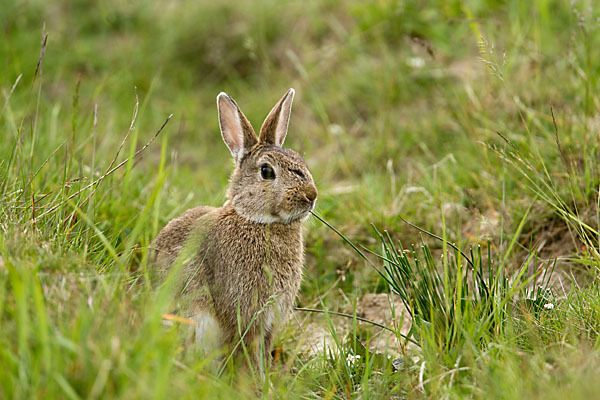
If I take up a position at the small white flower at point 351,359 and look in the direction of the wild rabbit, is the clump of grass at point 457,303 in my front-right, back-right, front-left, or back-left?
back-right

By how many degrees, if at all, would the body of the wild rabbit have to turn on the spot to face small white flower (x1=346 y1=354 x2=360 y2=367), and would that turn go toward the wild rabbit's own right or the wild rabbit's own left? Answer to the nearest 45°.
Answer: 0° — it already faces it

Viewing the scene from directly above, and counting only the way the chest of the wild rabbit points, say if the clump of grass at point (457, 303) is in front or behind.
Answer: in front

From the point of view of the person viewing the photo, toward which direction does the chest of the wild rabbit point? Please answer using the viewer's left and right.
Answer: facing the viewer and to the right of the viewer
